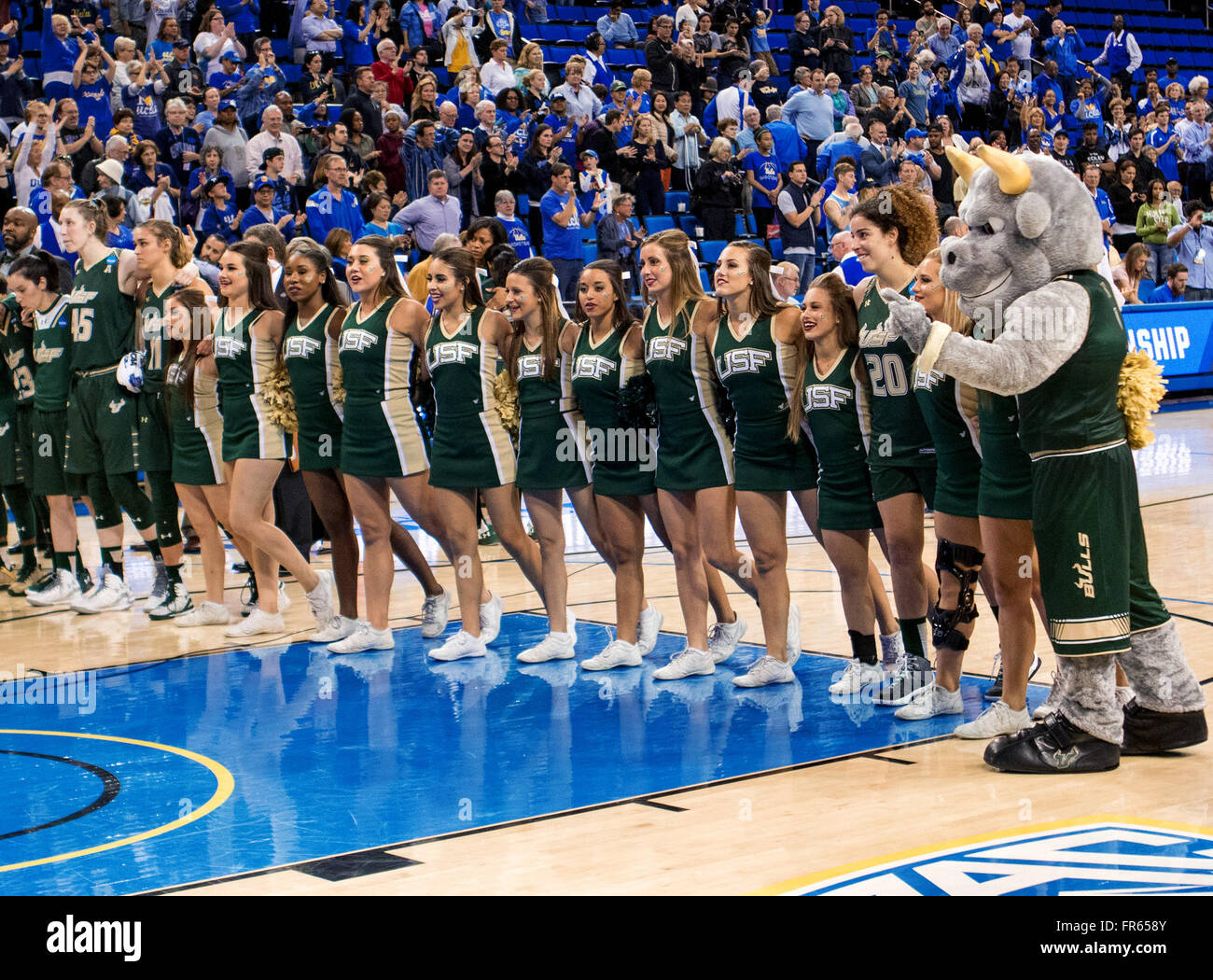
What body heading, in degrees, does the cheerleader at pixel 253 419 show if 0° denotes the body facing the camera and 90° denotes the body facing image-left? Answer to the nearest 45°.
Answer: approximately 45°

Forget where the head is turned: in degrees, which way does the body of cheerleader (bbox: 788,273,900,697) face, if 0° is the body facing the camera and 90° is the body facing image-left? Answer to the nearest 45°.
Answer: approximately 45°

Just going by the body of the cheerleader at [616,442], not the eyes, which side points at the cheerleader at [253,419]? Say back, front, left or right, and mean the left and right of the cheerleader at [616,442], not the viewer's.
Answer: right

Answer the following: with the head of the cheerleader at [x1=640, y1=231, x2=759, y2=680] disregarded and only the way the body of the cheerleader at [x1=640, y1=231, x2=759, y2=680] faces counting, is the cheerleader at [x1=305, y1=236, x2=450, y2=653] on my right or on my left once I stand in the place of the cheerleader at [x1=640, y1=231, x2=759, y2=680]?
on my right

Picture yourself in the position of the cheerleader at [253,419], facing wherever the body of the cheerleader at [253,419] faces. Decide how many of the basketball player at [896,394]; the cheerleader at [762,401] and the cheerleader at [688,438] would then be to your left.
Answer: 3

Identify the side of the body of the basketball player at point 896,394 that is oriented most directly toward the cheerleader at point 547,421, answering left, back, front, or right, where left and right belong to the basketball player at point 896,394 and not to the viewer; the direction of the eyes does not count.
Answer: right

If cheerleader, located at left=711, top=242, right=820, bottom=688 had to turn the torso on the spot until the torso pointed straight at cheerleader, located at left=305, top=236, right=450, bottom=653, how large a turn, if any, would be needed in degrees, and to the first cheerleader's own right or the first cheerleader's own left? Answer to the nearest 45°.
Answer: approximately 90° to the first cheerleader's own right
